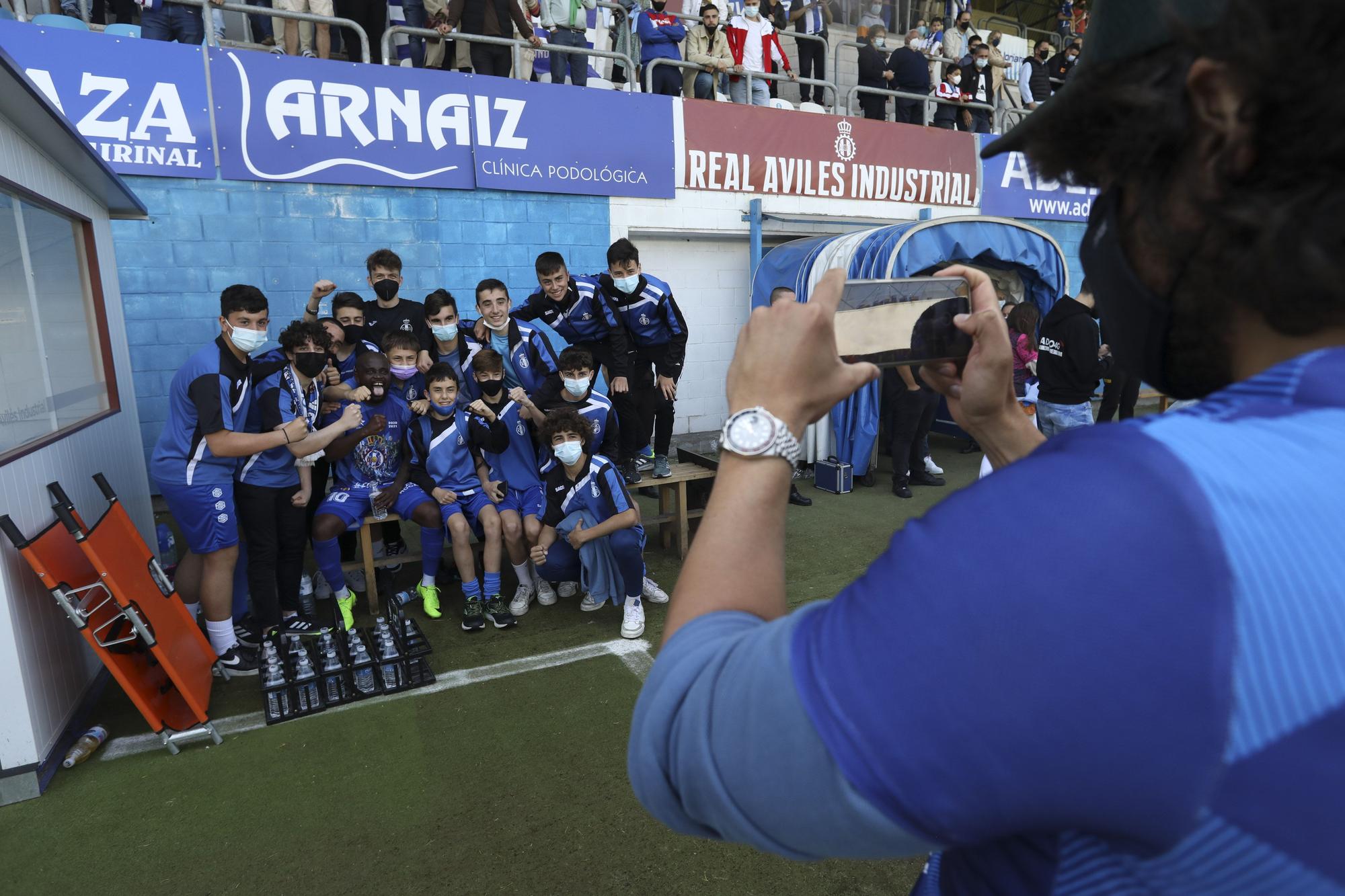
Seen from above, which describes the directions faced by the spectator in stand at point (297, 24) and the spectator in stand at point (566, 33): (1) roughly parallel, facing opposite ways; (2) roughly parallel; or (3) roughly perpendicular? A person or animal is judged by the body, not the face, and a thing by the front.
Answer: roughly parallel

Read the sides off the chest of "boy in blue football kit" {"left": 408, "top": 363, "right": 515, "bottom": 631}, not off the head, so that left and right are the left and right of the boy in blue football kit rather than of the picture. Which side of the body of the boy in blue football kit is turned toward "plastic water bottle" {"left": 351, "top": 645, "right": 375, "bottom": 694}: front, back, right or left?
front

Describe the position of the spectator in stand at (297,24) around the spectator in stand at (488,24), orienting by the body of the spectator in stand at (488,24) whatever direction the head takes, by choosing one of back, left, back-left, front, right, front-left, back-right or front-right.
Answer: right

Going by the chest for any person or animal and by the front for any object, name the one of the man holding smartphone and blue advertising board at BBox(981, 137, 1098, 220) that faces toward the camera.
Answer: the blue advertising board

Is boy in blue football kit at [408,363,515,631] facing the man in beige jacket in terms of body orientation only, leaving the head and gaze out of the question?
no

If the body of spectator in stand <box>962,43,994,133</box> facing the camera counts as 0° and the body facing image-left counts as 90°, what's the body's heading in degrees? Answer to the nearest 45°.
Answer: approximately 0°

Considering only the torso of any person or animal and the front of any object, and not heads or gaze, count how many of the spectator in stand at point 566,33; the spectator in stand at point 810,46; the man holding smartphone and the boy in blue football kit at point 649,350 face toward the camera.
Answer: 3

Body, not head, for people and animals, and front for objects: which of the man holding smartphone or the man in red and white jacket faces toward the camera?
the man in red and white jacket

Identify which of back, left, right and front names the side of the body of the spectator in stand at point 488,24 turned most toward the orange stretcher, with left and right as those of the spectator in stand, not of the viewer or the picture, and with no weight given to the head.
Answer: front

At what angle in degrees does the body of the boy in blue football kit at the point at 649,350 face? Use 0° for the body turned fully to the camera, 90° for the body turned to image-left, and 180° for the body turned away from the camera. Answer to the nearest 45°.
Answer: approximately 0°

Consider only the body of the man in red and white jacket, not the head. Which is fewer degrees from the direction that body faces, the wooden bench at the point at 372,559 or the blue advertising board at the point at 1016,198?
the wooden bench

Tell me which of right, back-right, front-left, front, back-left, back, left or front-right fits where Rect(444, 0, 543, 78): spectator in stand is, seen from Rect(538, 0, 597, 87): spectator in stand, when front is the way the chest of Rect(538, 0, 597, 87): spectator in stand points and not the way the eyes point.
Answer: front-right

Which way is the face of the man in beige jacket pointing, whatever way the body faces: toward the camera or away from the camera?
toward the camera

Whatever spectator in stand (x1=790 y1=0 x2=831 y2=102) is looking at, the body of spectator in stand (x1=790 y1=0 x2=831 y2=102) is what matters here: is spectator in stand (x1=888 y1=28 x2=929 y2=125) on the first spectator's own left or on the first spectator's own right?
on the first spectator's own left

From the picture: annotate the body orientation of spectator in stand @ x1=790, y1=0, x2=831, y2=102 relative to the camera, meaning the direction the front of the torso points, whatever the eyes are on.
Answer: toward the camera

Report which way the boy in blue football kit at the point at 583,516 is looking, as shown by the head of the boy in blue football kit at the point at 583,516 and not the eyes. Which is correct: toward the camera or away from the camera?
toward the camera

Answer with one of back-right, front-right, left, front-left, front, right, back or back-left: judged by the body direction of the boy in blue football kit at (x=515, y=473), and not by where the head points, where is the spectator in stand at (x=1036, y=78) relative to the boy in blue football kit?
back-left

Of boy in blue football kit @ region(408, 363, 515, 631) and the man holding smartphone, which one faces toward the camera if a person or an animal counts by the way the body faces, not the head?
the boy in blue football kit

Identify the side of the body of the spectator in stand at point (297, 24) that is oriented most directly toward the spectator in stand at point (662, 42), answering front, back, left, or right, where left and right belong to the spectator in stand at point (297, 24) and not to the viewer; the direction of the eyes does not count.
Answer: left
